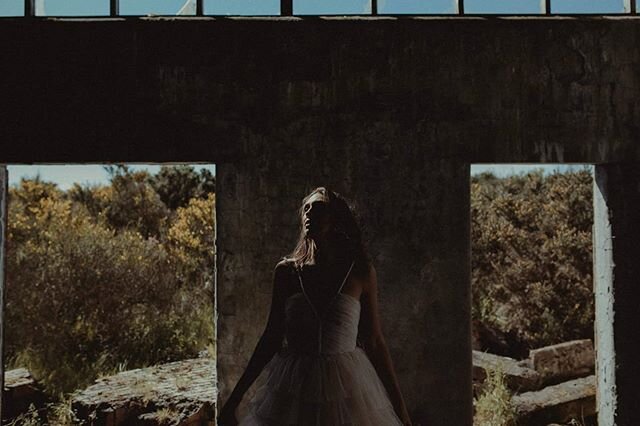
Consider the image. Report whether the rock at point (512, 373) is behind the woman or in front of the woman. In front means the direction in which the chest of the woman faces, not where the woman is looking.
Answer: behind

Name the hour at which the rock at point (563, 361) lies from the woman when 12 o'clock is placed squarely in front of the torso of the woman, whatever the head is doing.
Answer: The rock is roughly at 7 o'clock from the woman.

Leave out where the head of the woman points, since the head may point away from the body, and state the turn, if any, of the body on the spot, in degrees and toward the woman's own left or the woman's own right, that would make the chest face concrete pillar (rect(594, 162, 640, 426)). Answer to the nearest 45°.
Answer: approximately 135° to the woman's own left

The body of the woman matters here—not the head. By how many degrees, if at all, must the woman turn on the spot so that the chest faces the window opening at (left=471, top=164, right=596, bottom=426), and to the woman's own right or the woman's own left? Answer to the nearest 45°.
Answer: approximately 135° to the woman's own left

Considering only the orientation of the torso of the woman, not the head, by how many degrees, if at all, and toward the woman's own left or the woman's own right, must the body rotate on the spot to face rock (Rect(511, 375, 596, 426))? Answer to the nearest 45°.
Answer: approximately 135° to the woman's own left

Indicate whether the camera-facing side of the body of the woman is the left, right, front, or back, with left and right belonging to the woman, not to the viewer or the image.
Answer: front
